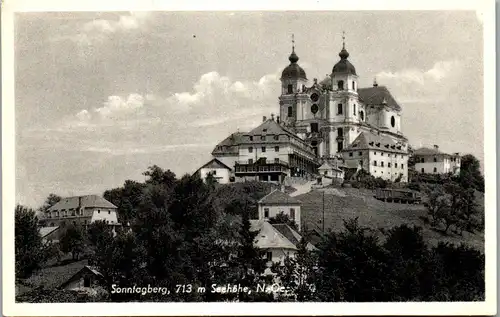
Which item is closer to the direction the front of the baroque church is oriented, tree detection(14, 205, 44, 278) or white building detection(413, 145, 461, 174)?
the tree

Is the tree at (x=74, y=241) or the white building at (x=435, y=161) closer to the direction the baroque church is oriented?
the tree

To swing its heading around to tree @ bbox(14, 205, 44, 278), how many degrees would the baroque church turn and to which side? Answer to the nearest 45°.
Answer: approximately 45° to its right

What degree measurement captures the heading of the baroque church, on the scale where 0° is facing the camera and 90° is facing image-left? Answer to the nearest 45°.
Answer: approximately 45°
